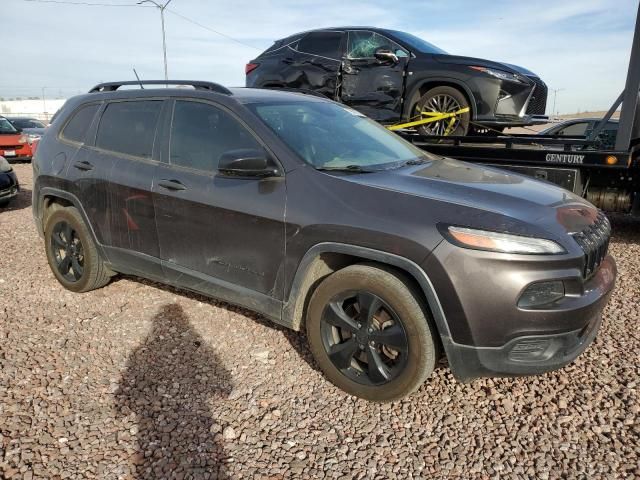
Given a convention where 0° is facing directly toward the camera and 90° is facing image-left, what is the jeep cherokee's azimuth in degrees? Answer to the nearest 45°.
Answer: approximately 315°

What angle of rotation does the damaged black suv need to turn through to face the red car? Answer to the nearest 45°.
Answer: approximately 180°

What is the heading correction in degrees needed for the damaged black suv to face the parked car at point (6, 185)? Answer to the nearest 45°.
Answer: approximately 135° to its right

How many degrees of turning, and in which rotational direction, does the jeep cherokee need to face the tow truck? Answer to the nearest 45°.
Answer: approximately 90° to its left

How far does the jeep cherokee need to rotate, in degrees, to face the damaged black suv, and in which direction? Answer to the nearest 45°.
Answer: approximately 135° to its left

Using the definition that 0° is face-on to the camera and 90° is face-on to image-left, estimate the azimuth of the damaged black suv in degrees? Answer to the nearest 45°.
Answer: approximately 315°

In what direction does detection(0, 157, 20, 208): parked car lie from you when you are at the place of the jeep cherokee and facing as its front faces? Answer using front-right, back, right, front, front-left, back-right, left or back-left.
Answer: back

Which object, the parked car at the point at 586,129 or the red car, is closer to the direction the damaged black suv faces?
the parked car
